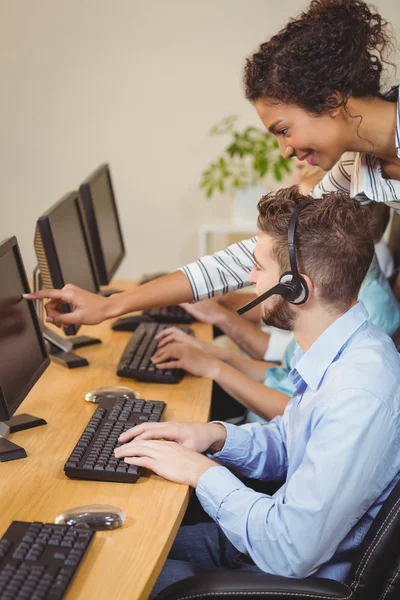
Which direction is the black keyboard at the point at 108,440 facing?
to the viewer's right

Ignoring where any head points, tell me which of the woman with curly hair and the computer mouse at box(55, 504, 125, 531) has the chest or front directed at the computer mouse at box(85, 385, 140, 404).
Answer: the woman with curly hair

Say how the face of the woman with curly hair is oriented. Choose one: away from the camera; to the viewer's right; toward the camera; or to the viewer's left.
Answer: to the viewer's left

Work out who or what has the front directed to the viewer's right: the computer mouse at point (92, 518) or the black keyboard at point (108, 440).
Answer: the black keyboard

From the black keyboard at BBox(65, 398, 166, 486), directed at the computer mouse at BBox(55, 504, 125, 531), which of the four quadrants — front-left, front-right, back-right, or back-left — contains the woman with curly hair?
back-left

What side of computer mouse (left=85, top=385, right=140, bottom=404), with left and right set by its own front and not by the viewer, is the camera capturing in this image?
left

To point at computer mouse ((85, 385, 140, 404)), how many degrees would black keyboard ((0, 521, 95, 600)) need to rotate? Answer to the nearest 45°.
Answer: approximately 90° to its left

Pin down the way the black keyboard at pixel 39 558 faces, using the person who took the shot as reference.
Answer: facing to the right of the viewer

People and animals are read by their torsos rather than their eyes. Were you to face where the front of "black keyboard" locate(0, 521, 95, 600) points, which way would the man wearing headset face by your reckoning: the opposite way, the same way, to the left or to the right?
the opposite way

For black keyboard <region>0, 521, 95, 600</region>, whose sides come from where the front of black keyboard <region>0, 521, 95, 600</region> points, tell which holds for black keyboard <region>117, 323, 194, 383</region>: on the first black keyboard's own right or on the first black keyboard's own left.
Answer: on the first black keyboard's own left
